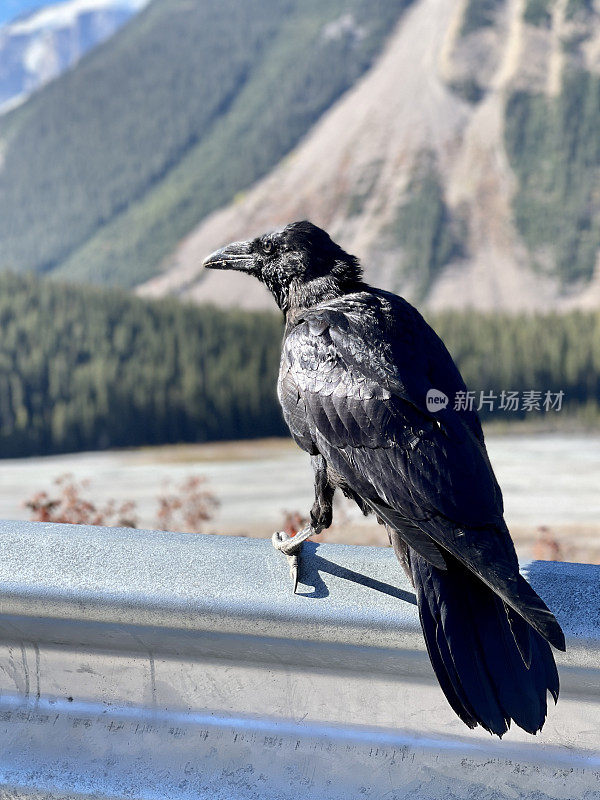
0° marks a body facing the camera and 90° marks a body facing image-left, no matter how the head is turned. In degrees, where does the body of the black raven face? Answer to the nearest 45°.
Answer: approximately 135°

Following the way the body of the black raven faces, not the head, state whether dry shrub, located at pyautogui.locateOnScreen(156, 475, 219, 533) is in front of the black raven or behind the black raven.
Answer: in front
